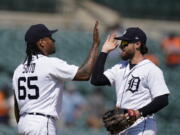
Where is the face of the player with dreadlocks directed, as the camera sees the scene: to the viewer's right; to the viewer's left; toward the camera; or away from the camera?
to the viewer's right

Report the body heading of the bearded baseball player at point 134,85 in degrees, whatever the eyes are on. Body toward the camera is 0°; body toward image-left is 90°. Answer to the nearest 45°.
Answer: approximately 45°

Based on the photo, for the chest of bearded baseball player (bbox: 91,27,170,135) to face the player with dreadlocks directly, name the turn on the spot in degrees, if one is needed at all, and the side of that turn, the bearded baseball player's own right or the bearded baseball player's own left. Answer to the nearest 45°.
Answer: approximately 45° to the bearded baseball player's own right
